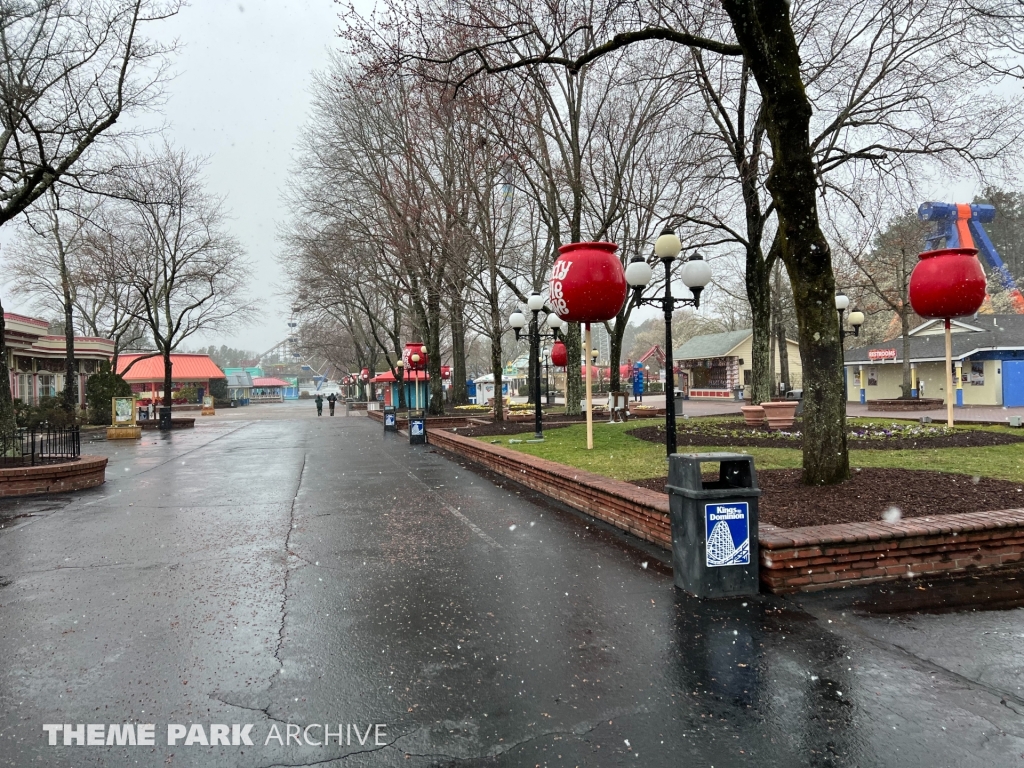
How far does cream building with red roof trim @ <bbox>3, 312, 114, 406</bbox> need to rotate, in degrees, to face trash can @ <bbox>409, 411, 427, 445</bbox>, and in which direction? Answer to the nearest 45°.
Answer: approximately 45° to its right

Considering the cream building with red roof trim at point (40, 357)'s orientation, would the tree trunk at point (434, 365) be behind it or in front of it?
in front

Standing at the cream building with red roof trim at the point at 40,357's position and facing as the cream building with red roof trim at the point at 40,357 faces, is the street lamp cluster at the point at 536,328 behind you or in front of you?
in front

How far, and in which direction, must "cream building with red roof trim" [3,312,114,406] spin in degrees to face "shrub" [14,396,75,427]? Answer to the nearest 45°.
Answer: approximately 45° to its right

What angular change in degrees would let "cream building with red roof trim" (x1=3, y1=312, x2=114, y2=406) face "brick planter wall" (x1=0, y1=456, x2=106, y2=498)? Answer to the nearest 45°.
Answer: approximately 45° to its right

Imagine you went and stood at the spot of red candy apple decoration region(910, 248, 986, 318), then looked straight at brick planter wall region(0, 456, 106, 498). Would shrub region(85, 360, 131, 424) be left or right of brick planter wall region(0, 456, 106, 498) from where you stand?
right

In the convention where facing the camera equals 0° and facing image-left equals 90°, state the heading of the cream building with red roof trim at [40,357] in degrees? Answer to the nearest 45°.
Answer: approximately 315°

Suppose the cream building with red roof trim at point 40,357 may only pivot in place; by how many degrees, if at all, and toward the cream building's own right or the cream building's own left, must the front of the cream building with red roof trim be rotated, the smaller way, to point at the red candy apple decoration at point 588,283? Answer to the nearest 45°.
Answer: approximately 45° to the cream building's own right

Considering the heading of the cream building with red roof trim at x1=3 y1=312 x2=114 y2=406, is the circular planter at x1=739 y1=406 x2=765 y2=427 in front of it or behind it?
in front
